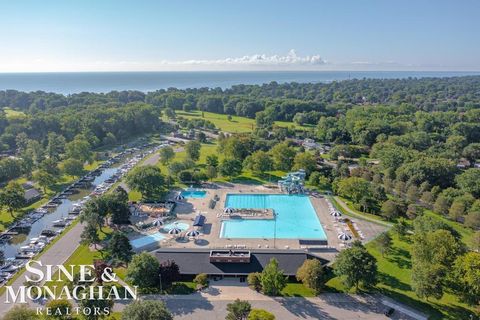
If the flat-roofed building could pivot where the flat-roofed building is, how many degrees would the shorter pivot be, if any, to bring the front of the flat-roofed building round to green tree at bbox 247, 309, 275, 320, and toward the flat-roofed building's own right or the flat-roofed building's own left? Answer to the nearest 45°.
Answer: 0° — it already faces it

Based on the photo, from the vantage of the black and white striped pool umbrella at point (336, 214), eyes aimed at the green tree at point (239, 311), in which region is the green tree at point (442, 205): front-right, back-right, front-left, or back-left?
back-left

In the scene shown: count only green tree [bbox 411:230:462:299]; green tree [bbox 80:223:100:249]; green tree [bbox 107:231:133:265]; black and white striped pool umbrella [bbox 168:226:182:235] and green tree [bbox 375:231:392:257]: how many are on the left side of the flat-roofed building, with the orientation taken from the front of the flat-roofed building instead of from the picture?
2

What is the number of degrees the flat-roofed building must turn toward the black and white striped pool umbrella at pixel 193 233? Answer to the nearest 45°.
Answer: approximately 135° to its right

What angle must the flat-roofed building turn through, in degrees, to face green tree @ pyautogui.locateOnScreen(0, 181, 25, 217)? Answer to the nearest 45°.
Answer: approximately 135° to its right

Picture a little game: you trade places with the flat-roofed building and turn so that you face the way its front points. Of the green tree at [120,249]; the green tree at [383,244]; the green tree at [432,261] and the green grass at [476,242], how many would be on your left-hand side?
3

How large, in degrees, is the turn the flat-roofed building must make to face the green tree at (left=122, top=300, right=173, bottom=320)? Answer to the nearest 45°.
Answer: approximately 45° to its right

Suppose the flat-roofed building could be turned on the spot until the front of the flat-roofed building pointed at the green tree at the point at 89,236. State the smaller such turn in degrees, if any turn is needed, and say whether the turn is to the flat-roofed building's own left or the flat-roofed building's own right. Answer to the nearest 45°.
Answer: approximately 90° to the flat-roofed building's own right

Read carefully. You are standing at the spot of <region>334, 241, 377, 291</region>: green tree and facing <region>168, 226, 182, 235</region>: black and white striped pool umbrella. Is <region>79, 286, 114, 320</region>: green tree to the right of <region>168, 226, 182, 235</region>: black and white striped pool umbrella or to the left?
left

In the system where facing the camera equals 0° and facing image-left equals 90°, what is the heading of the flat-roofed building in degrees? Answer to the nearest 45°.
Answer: approximately 0°

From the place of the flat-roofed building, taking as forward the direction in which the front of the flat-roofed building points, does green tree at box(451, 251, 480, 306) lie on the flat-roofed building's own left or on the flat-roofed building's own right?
on the flat-roofed building's own left

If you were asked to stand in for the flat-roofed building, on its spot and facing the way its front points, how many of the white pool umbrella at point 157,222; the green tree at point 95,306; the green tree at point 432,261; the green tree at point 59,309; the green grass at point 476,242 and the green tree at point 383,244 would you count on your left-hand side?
3

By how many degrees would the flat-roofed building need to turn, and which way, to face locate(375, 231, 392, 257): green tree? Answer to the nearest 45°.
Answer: approximately 90° to its left
